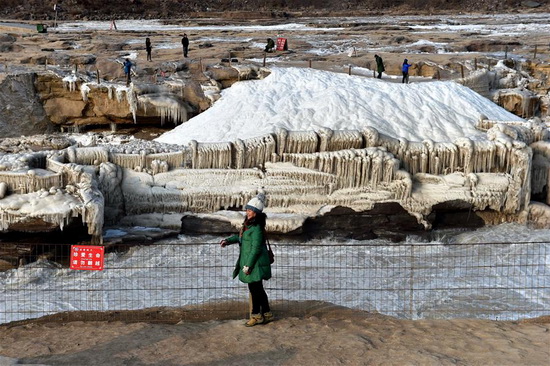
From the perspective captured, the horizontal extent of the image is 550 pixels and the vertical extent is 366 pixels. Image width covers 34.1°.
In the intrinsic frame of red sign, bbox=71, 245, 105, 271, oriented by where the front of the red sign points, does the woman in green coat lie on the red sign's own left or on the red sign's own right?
on the red sign's own left

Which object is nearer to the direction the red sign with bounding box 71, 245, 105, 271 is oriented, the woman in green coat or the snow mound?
the woman in green coat

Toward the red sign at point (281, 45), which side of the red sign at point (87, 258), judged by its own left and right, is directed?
back

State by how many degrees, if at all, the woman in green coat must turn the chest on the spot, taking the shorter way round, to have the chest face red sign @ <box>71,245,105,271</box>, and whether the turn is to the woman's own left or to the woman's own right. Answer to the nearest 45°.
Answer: approximately 45° to the woman's own right
